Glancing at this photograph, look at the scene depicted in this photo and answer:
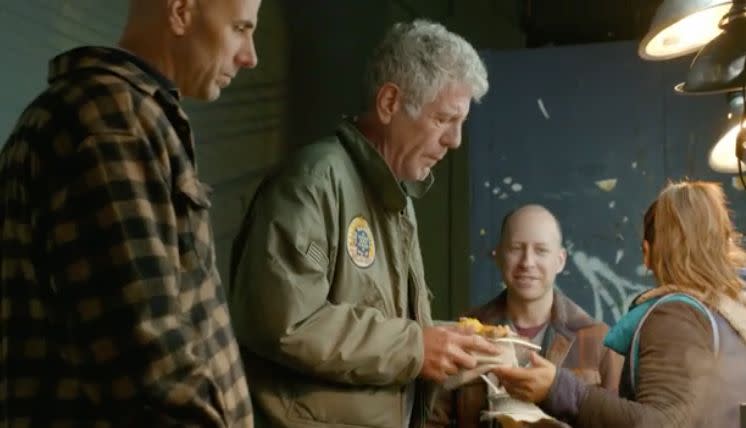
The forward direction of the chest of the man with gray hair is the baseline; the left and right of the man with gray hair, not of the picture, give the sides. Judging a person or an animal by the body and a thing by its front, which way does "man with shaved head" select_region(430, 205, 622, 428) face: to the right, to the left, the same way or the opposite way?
to the right

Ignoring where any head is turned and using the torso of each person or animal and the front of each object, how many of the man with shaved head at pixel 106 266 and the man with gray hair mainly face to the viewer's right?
2

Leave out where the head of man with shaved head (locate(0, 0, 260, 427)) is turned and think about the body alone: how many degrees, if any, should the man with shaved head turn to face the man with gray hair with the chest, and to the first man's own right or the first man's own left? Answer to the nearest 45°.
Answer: approximately 45° to the first man's own left

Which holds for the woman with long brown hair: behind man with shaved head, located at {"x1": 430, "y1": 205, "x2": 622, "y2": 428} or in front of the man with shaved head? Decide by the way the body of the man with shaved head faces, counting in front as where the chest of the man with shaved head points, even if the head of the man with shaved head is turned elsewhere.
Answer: in front

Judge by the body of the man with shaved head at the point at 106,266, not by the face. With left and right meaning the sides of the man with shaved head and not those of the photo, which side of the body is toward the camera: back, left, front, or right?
right

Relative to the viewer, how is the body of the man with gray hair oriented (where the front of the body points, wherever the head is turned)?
to the viewer's right

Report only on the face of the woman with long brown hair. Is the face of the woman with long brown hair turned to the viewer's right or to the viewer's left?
to the viewer's left

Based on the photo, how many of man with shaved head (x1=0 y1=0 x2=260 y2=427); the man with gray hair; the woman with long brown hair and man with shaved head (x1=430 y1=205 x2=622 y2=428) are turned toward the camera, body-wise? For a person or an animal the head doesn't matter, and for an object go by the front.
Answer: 1

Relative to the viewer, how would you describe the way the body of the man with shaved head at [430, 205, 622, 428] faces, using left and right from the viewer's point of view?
facing the viewer

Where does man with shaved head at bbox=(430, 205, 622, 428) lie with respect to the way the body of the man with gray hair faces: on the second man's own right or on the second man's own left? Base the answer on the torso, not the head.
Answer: on the second man's own left

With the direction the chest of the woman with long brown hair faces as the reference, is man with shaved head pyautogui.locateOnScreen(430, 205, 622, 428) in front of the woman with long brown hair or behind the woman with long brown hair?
in front

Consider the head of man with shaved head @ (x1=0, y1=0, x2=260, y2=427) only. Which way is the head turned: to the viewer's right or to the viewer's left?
to the viewer's right

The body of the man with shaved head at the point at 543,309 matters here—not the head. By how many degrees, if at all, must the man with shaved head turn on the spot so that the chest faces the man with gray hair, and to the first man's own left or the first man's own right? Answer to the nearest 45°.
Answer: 0° — they already face them

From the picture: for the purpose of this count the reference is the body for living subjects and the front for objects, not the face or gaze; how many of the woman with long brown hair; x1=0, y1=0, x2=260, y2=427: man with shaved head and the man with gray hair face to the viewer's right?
2
